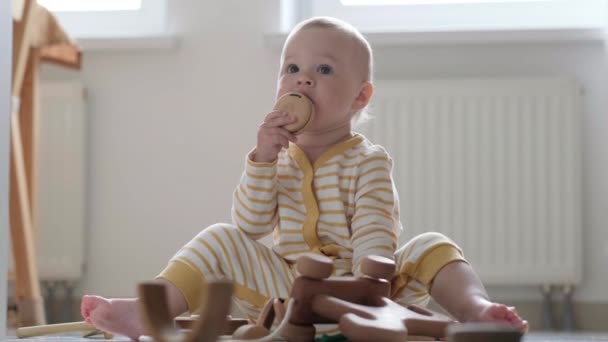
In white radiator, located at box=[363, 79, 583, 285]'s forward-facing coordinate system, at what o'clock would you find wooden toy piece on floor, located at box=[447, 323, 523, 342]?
The wooden toy piece on floor is roughly at 12 o'clock from the white radiator.

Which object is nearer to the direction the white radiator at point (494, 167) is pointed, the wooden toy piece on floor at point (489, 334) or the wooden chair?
the wooden toy piece on floor

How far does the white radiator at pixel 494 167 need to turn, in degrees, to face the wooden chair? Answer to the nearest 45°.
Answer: approximately 45° to its right

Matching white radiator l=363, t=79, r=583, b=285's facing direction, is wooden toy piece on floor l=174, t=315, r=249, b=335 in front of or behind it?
in front

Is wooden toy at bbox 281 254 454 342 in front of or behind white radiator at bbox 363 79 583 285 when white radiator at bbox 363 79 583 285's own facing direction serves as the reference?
in front

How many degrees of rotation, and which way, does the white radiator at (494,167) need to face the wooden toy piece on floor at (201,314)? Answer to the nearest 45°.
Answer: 0° — it already faces it

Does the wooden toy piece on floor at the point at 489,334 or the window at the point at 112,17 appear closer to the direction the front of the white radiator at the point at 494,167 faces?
the wooden toy piece on floor

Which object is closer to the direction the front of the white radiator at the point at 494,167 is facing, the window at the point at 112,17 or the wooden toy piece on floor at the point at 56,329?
the wooden toy piece on floor

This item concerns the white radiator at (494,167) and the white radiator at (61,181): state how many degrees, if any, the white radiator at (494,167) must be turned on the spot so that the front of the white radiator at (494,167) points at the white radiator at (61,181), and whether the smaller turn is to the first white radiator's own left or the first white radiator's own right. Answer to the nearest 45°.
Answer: approximately 90° to the first white radiator's own right

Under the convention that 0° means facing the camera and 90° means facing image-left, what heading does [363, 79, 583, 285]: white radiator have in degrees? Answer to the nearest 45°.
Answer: approximately 0°

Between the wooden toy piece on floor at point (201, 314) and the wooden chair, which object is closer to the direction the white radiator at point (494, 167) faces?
the wooden toy piece on floor

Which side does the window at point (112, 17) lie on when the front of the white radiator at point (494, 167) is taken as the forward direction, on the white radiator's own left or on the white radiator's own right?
on the white radiator's own right

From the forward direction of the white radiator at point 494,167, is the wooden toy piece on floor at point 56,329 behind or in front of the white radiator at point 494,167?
in front
